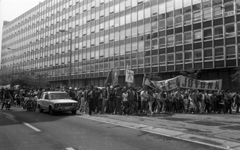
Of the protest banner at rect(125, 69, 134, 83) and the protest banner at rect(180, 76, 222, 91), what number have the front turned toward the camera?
2

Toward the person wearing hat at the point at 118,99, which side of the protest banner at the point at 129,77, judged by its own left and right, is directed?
front

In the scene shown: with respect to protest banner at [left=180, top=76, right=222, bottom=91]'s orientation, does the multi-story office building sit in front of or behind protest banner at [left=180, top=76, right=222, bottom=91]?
behind

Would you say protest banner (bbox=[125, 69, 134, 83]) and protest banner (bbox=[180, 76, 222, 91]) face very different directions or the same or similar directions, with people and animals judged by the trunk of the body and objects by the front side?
same or similar directions

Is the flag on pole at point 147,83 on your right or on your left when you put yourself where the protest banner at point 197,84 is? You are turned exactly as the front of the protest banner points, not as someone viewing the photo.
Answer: on your right

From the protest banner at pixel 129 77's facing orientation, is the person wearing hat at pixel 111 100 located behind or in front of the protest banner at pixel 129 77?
in front

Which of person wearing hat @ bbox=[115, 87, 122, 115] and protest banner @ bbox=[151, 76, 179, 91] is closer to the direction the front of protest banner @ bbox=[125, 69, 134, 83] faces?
the person wearing hat

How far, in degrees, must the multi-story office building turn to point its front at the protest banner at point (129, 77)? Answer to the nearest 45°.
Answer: approximately 45° to its left

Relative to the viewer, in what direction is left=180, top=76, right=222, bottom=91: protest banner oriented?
toward the camera

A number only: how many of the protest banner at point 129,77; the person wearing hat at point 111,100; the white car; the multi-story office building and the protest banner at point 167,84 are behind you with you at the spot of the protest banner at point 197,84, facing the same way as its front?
1
